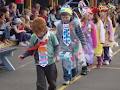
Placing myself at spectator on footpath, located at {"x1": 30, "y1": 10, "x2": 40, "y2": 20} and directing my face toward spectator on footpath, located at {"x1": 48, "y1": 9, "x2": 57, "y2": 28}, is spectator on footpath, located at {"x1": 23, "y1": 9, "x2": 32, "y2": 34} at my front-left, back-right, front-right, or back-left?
back-right

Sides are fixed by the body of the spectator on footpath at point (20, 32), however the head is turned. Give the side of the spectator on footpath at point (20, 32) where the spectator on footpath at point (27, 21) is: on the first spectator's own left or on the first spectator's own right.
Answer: on the first spectator's own left

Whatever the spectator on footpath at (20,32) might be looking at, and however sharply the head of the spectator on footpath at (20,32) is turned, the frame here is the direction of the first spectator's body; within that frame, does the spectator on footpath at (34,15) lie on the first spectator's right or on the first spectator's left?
on the first spectator's left

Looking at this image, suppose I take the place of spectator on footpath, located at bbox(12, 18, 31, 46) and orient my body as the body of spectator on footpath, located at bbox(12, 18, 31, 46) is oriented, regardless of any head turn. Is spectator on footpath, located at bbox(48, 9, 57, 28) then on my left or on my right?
on my left

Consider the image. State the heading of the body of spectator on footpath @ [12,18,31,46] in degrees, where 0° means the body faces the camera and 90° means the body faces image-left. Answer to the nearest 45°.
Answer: approximately 315°
